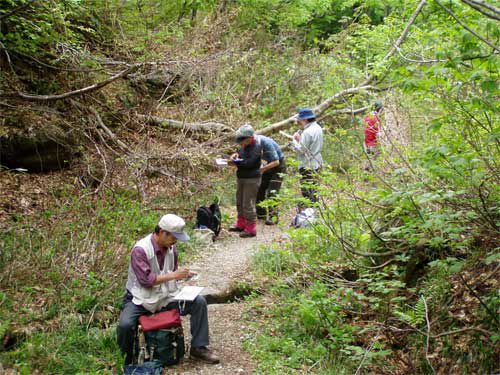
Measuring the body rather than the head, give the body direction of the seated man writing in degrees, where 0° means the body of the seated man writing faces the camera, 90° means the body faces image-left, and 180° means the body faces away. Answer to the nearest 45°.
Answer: approximately 315°

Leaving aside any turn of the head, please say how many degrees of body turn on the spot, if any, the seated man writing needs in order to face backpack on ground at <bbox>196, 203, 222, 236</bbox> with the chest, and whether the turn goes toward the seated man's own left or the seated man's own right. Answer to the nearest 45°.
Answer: approximately 135° to the seated man's own left

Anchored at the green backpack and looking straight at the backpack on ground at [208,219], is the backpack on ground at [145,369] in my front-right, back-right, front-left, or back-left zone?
back-left
